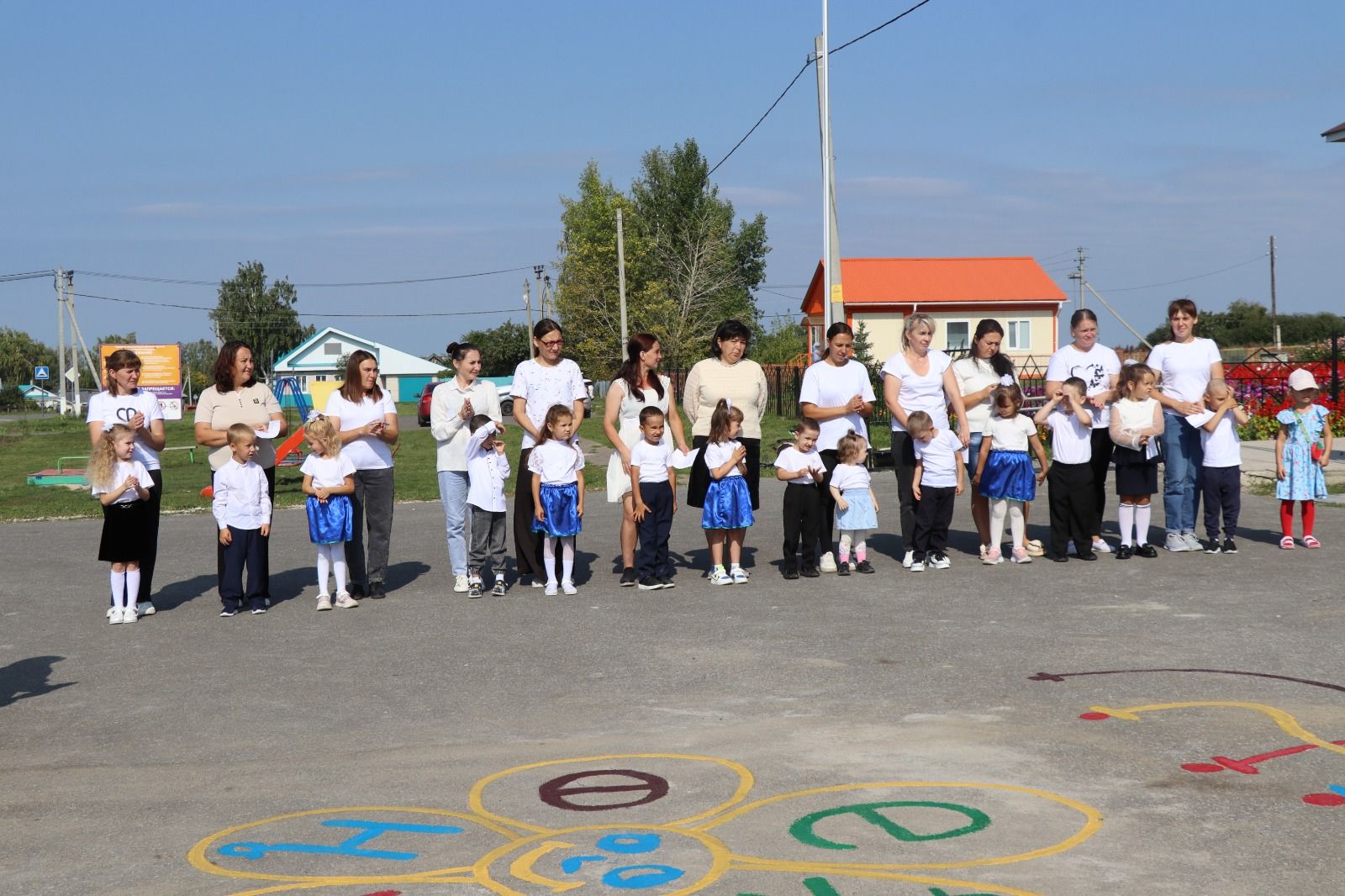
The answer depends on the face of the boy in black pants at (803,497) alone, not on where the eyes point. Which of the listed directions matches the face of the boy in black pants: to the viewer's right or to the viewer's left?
to the viewer's right

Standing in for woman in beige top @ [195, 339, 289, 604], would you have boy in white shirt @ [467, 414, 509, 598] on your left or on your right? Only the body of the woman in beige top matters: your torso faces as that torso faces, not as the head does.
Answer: on your left

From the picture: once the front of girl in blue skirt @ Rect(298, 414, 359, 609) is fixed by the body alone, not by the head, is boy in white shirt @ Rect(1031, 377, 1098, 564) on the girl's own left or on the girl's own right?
on the girl's own left

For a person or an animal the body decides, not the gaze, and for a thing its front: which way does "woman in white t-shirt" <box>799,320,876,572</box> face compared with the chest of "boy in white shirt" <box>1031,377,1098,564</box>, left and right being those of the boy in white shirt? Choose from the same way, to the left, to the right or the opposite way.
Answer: the same way

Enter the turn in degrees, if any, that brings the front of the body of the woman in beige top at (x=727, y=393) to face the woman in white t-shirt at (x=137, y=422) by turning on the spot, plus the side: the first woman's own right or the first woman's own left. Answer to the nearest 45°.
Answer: approximately 90° to the first woman's own right

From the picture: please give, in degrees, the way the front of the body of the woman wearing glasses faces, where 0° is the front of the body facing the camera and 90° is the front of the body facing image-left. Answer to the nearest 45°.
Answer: approximately 0°

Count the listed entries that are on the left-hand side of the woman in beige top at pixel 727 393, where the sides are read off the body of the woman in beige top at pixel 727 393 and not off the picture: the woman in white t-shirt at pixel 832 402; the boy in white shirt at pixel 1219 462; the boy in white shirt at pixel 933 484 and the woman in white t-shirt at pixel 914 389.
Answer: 4

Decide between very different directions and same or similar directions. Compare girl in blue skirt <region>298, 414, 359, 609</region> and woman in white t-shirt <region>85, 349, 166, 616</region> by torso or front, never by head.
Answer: same or similar directions

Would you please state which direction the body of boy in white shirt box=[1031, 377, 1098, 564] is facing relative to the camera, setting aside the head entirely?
toward the camera

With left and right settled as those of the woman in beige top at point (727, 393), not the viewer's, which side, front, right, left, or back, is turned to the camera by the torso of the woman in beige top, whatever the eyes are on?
front

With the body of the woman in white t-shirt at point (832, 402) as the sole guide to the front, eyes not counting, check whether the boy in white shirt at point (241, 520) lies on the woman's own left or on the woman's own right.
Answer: on the woman's own right

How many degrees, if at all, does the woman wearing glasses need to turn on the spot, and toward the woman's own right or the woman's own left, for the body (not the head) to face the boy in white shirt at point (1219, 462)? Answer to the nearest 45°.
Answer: approximately 90° to the woman's own left

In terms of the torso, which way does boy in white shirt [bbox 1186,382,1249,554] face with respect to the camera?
toward the camera

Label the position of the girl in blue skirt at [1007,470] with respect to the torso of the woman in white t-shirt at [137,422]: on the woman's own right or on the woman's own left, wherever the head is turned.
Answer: on the woman's own left

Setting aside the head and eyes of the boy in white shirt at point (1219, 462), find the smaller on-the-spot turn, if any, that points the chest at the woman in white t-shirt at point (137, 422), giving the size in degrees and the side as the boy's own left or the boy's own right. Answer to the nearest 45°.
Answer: approximately 45° to the boy's own right

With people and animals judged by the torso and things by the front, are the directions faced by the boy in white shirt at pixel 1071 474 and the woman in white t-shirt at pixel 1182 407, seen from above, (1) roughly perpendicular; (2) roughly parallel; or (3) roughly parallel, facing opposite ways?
roughly parallel

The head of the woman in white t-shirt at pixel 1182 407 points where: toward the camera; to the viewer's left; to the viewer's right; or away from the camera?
toward the camera

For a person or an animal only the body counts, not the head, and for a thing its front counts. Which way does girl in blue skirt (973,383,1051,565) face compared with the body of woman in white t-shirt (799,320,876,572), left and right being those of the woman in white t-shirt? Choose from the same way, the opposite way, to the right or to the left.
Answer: the same way
